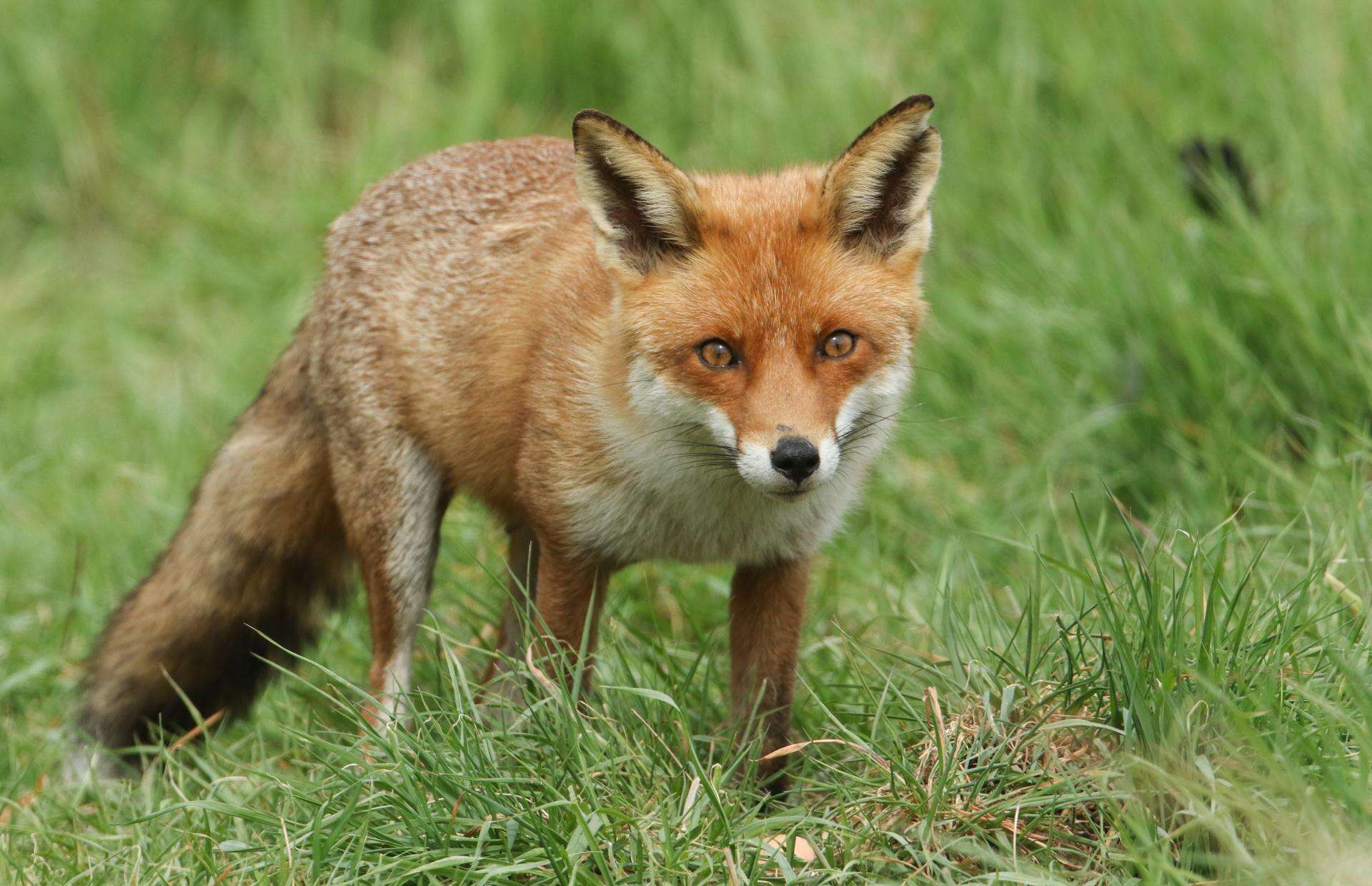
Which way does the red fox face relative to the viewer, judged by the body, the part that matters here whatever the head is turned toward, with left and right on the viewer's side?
facing the viewer and to the right of the viewer
